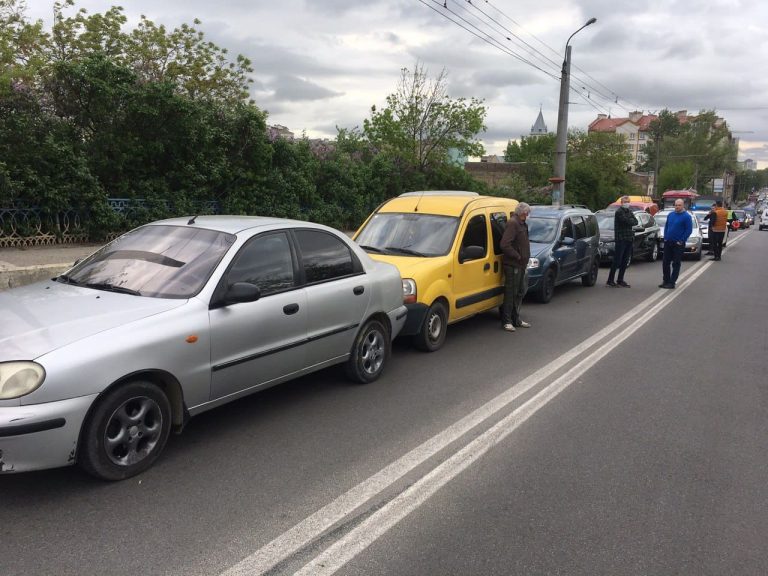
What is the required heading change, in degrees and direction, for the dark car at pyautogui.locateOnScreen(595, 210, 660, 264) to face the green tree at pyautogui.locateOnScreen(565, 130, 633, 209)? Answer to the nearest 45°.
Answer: approximately 135° to its right

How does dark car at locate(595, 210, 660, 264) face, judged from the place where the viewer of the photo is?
facing the viewer and to the left of the viewer

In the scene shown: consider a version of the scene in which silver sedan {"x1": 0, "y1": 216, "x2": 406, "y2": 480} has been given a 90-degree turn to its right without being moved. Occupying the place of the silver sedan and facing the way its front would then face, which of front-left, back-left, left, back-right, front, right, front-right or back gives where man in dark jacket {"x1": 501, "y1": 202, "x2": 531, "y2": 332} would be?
right

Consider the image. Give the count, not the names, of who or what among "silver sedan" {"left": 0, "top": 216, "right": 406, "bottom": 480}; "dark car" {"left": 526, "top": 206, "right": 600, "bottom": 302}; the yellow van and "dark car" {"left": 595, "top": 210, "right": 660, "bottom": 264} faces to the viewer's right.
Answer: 0

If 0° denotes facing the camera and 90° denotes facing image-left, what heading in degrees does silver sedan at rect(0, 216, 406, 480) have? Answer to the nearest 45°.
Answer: approximately 45°

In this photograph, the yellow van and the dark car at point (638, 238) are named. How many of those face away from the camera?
0

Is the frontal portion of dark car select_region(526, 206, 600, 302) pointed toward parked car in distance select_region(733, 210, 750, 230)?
no

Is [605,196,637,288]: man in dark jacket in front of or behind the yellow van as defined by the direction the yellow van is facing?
behind

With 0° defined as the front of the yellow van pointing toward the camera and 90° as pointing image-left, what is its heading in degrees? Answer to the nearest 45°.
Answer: approximately 45°

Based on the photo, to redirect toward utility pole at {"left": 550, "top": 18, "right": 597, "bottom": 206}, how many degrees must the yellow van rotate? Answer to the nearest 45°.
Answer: approximately 135° to its right

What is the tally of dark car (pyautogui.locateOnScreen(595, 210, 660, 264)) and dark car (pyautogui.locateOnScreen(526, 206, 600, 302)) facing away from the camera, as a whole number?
0

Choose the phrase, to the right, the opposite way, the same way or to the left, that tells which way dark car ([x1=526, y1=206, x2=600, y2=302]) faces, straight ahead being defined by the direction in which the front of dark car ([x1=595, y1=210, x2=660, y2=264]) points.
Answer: the same way

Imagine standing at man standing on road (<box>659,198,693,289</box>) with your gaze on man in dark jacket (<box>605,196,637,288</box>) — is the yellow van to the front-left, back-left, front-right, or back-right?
front-left

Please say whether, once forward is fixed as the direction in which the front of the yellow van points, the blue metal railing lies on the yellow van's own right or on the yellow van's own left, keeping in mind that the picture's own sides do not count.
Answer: on the yellow van's own right

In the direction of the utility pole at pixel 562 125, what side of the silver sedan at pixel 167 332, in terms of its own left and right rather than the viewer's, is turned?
back

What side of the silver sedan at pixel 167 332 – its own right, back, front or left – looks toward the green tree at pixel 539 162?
back

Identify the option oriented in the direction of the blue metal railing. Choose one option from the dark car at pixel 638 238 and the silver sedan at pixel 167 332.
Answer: the dark car

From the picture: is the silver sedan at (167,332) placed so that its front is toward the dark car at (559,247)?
no

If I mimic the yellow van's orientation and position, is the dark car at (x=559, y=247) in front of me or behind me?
behind

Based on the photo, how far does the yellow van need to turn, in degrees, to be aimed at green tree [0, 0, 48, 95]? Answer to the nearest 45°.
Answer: approximately 90° to its right

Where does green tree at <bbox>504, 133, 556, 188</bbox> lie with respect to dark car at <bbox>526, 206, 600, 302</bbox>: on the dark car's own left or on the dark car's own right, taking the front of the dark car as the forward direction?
on the dark car's own right
